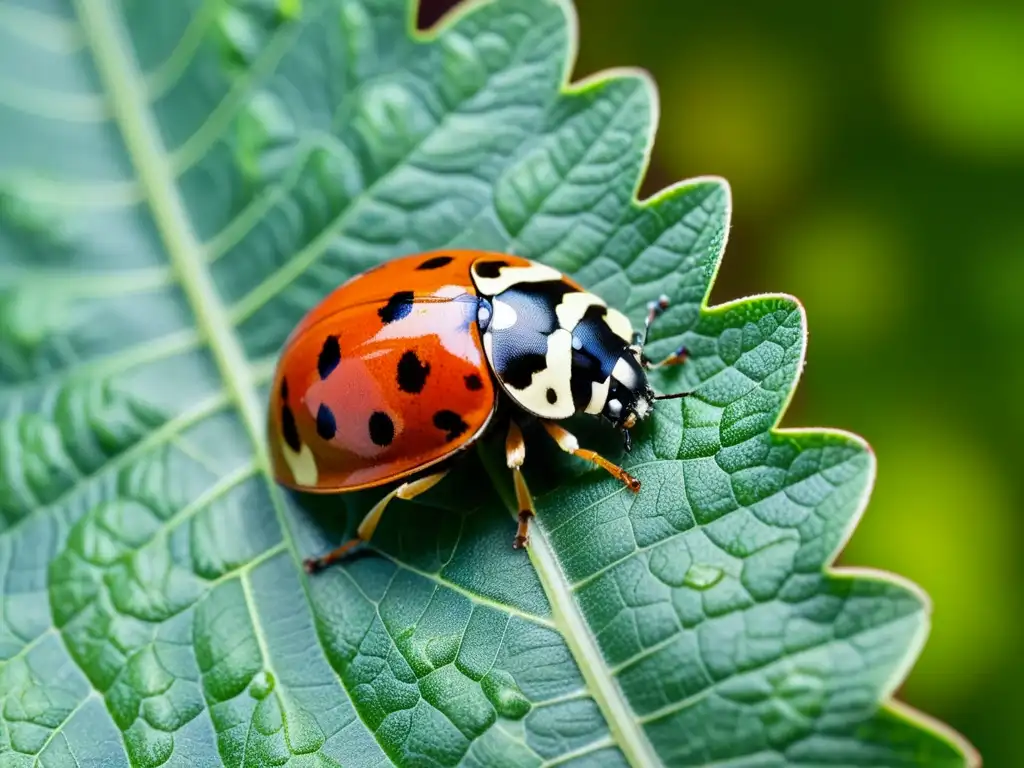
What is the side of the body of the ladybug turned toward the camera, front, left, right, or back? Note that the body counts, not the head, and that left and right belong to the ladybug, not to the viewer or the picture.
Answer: right
